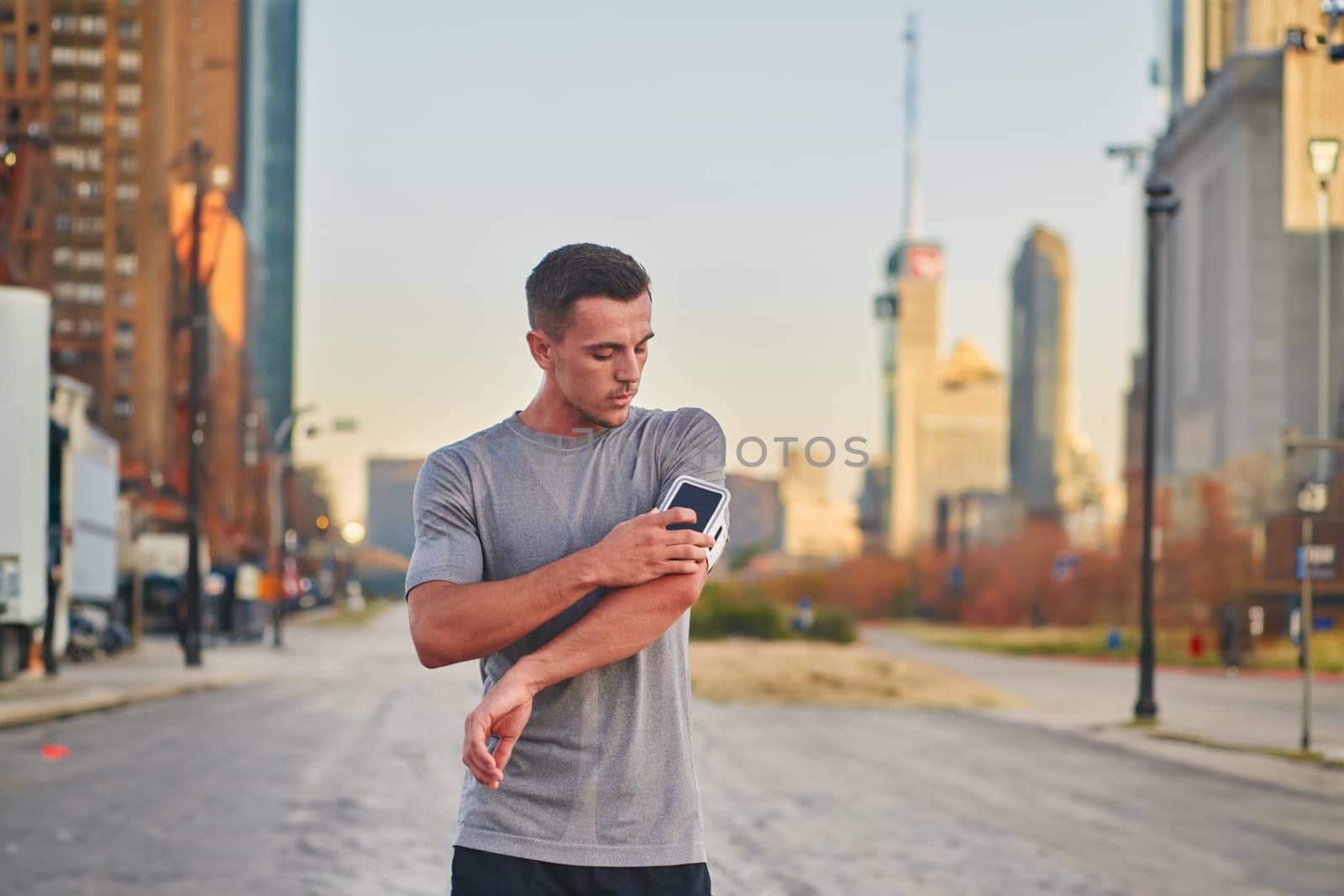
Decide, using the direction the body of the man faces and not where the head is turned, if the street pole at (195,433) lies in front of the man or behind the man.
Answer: behind

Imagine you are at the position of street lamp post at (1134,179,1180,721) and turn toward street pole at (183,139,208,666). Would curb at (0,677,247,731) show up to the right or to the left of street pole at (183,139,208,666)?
left

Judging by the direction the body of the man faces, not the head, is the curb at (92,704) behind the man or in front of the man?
behind

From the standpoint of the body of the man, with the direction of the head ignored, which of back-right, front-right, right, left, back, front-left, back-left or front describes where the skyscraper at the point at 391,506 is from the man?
back

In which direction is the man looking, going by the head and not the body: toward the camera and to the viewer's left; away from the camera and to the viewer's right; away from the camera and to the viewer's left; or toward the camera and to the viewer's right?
toward the camera and to the viewer's right
